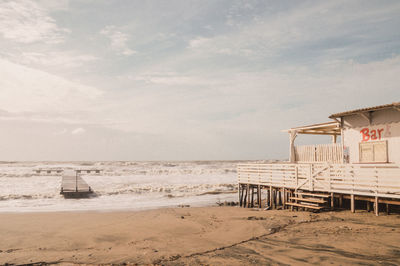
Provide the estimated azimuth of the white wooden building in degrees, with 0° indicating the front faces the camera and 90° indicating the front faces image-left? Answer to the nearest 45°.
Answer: approximately 45°
